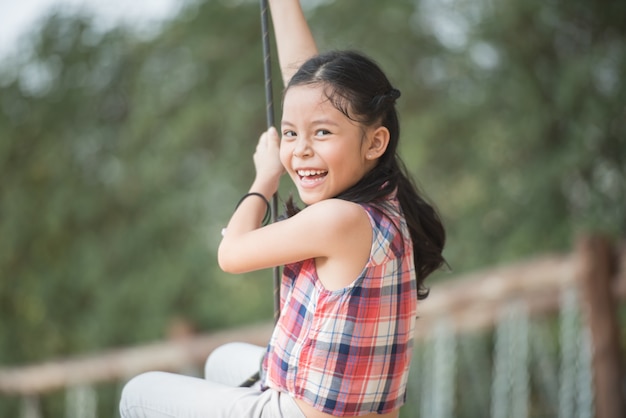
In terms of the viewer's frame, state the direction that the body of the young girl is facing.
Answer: to the viewer's left

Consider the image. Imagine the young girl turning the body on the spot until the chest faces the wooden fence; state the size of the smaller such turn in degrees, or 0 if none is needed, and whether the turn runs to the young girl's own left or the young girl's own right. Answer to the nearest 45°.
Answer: approximately 135° to the young girl's own right
